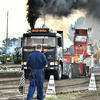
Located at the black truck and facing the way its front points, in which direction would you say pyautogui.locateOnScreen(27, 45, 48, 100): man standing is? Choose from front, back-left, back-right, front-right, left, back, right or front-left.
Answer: front

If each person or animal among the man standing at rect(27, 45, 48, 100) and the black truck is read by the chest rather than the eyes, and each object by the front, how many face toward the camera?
1

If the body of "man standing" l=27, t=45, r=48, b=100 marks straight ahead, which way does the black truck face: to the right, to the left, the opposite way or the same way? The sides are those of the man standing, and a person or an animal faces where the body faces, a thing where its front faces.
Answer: the opposite way

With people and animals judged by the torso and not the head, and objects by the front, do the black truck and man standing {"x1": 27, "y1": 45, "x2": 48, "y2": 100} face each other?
yes

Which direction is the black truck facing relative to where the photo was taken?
toward the camera

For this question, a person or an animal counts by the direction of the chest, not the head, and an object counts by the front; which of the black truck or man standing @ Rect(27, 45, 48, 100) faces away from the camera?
the man standing

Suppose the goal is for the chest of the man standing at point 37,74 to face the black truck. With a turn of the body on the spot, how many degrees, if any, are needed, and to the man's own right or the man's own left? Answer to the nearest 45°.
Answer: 0° — they already face it

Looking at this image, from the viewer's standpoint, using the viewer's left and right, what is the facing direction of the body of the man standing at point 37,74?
facing away from the viewer
